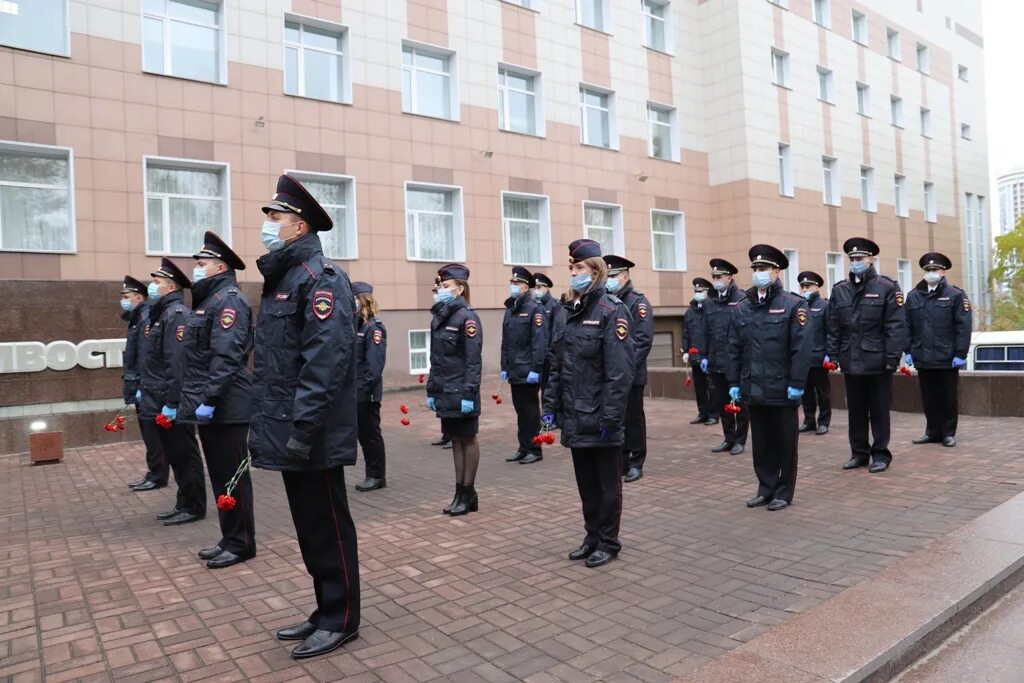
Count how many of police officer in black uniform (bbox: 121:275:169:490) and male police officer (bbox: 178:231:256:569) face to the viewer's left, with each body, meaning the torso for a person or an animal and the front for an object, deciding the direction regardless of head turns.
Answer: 2

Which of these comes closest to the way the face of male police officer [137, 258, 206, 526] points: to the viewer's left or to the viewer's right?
to the viewer's left

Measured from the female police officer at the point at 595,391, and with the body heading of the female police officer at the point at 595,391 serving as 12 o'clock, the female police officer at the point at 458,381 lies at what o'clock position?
the female police officer at the point at 458,381 is roughly at 3 o'clock from the female police officer at the point at 595,391.

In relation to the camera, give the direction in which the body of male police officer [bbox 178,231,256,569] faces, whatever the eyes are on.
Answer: to the viewer's left

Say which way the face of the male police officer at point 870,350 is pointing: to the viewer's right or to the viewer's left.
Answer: to the viewer's left

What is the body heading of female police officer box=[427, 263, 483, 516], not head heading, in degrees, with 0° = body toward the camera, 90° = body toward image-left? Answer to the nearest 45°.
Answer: approximately 45°

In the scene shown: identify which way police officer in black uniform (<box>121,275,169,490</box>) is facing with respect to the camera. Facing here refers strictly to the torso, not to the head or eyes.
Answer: to the viewer's left

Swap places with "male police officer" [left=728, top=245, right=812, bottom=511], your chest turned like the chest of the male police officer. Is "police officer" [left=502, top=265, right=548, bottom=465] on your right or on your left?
on your right

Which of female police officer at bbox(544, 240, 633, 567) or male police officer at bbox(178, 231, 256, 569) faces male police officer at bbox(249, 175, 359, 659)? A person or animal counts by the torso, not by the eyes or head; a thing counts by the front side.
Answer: the female police officer

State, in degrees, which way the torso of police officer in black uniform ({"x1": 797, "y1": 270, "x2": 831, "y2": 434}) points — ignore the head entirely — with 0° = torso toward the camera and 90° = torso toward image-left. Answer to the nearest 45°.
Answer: approximately 45°

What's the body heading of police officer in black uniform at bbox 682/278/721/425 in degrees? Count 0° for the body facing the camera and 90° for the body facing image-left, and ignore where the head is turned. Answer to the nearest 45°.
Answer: approximately 45°
